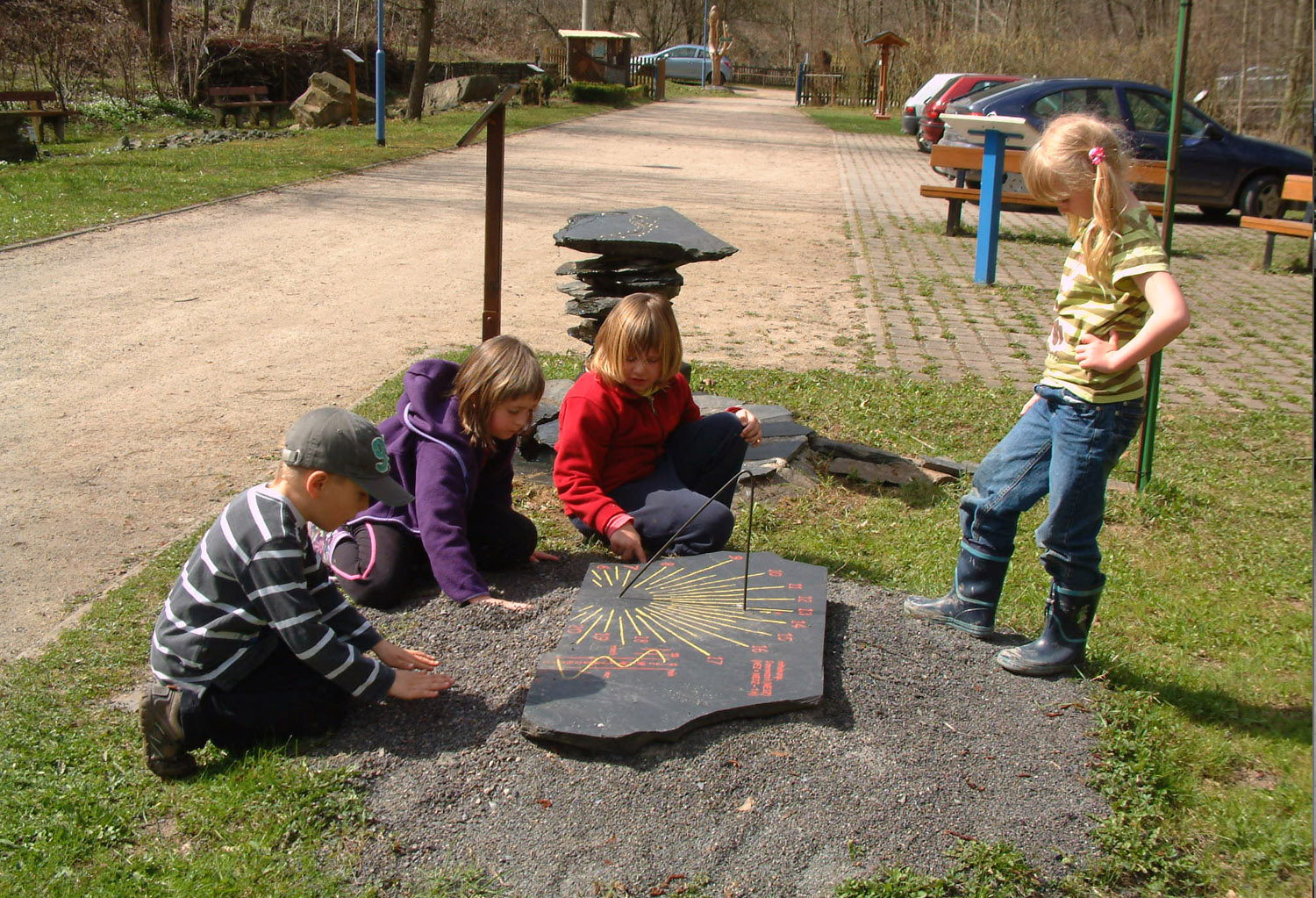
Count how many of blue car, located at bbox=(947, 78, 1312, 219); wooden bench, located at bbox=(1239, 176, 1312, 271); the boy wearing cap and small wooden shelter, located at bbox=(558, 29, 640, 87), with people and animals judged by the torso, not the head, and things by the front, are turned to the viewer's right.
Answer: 2

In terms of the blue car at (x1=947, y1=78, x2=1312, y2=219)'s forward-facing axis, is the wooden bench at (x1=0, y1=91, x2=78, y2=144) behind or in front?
behind

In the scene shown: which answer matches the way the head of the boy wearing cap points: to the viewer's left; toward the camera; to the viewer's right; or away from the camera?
to the viewer's right

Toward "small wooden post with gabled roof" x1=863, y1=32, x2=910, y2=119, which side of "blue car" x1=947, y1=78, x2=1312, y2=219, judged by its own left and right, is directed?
left

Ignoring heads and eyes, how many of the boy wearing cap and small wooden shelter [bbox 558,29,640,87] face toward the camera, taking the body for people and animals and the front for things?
1

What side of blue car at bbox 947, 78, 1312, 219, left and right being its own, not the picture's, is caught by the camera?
right

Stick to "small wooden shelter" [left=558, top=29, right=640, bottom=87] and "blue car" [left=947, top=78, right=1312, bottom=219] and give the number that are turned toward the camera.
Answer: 1

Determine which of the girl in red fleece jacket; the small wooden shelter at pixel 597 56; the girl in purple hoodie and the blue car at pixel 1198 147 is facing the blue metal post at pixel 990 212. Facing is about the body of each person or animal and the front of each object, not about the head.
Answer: the small wooden shelter

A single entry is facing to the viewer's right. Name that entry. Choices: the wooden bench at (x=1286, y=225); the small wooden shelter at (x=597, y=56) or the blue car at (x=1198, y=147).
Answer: the blue car
